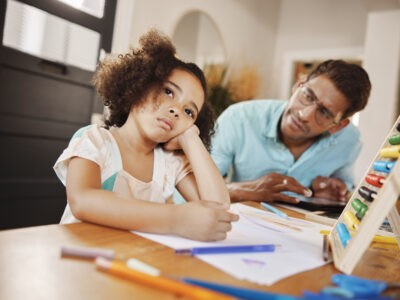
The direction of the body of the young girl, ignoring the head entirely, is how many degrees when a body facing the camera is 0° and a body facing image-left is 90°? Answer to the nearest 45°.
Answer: approximately 315°

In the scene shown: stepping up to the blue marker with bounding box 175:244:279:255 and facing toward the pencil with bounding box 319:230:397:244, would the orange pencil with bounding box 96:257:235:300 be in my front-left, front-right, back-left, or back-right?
back-right

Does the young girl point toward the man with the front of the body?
no

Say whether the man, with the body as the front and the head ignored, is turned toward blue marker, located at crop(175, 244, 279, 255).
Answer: yes

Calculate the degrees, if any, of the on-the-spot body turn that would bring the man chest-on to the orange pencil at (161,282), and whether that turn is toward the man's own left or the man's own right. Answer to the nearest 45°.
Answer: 0° — they already face it

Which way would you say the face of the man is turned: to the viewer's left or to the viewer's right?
to the viewer's left

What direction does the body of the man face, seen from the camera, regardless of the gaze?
toward the camera

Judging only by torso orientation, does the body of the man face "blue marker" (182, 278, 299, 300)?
yes

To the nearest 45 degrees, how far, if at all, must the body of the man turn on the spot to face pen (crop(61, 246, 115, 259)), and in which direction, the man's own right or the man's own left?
0° — they already face it

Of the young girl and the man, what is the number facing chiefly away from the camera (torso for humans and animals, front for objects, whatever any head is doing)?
0

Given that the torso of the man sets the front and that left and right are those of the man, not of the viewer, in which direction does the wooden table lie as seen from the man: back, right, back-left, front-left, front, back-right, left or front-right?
front

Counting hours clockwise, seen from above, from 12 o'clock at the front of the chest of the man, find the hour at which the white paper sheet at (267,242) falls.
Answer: The white paper sheet is roughly at 12 o'clock from the man.

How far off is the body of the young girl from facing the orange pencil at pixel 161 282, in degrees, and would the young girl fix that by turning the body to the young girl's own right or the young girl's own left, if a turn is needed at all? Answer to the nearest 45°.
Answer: approximately 45° to the young girl's own right
